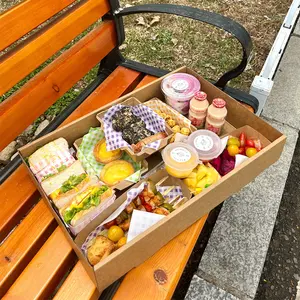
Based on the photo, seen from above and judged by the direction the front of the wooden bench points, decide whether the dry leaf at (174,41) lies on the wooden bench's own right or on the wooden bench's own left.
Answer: on the wooden bench's own left

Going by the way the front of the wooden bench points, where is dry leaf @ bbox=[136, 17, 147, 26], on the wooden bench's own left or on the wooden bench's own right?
on the wooden bench's own left

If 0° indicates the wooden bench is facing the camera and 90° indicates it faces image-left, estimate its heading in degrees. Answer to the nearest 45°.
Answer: approximately 315°

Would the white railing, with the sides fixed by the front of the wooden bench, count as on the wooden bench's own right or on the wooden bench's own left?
on the wooden bench's own left

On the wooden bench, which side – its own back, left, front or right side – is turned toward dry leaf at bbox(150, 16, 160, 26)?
left
